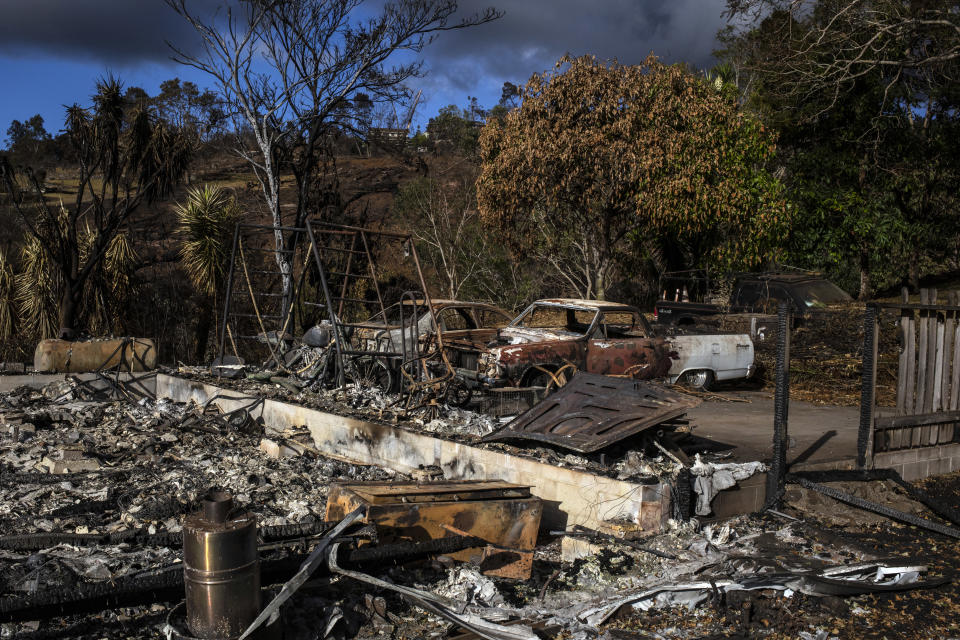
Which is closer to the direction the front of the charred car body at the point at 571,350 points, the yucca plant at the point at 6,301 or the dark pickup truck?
the yucca plant

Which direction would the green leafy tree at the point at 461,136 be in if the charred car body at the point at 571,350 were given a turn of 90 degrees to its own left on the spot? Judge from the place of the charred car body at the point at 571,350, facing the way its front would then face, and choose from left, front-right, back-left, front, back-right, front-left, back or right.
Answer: back-left

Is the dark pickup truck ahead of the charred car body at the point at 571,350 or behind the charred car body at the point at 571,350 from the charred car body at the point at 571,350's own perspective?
behind

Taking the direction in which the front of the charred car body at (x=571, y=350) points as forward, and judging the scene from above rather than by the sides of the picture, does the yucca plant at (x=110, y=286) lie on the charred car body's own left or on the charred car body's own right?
on the charred car body's own right

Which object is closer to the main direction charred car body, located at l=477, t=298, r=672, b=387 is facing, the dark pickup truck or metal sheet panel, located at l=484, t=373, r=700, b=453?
the metal sheet panel

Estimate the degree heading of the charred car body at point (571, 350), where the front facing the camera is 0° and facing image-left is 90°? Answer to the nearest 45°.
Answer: approximately 45°

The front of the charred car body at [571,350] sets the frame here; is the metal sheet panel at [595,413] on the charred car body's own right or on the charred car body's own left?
on the charred car body's own left

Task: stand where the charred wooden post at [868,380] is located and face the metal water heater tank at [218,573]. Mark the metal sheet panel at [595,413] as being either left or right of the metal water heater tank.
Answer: right

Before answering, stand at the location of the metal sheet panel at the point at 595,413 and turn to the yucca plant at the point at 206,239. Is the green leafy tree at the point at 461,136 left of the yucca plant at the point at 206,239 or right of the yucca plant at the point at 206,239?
right
